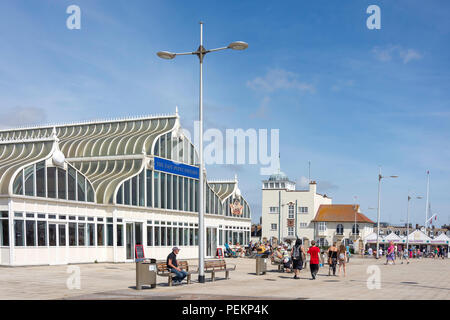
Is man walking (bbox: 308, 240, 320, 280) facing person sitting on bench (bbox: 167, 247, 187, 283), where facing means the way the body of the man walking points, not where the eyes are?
no
